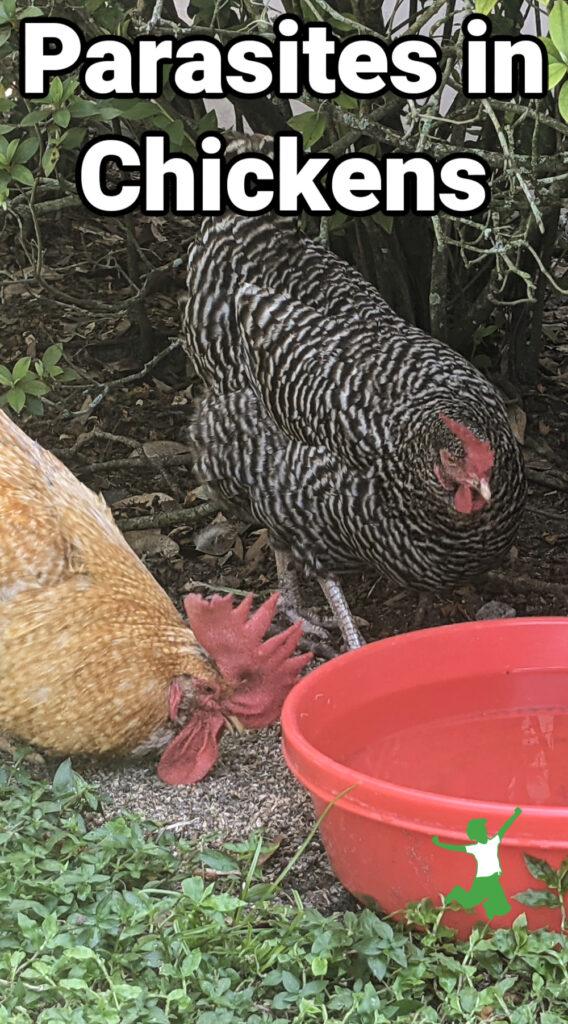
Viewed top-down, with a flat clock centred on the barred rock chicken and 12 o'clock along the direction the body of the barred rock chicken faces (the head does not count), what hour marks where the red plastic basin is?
The red plastic basin is roughly at 1 o'clock from the barred rock chicken.

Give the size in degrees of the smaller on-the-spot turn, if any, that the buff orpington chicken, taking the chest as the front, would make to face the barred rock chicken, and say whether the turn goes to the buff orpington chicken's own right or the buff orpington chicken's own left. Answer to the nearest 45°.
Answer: approximately 45° to the buff orpington chicken's own left

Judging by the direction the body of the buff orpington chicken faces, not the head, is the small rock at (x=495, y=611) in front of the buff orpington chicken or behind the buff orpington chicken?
in front

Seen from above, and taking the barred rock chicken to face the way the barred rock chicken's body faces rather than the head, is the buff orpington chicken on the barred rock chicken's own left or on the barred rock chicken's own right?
on the barred rock chicken's own right

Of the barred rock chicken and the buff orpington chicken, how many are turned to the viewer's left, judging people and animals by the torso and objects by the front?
0

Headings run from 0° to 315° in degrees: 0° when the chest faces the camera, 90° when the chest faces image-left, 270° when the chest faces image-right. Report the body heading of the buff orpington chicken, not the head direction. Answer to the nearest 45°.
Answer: approximately 270°

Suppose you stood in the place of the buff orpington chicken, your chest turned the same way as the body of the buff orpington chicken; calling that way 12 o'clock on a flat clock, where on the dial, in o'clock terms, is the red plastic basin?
The red plastic basin is roughly at 1 o'clock from the buff orpington chicken.

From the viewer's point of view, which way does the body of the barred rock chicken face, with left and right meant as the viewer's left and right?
facing the viewer and to the right of the viewer
